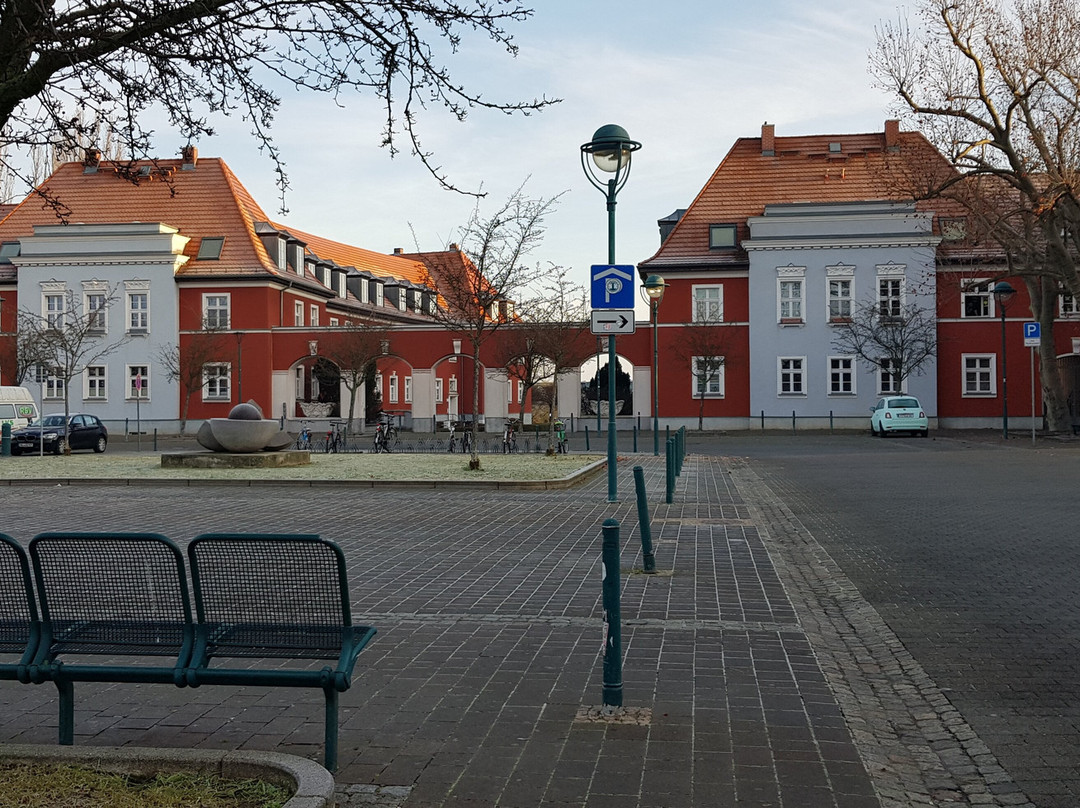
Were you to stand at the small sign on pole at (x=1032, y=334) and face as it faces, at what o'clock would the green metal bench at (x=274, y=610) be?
The green metal bench is roughly at 12 o'clock from the small sign on pole.

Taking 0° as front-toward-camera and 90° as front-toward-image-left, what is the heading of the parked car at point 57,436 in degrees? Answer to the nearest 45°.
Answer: approximately 45°

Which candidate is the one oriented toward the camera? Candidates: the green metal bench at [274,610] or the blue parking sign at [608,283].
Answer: the blue parking sign

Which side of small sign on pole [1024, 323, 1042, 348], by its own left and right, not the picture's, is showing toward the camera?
front

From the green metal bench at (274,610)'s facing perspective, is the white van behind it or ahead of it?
ahead

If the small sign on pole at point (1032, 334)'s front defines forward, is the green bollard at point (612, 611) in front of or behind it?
in front

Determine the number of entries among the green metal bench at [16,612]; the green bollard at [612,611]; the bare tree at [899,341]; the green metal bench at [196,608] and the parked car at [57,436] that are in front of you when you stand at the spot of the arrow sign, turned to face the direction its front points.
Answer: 3

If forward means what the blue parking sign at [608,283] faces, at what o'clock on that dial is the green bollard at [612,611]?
The green bollard is roughly at 12 o'clock from the blue parking sign.

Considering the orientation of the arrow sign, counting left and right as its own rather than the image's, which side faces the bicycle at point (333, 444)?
back

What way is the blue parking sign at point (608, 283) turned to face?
toward the camera

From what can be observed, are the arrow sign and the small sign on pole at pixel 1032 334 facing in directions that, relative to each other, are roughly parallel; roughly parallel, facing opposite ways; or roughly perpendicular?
roughly parallel

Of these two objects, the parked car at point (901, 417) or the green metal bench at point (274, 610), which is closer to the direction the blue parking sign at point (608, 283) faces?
the green metal bench
